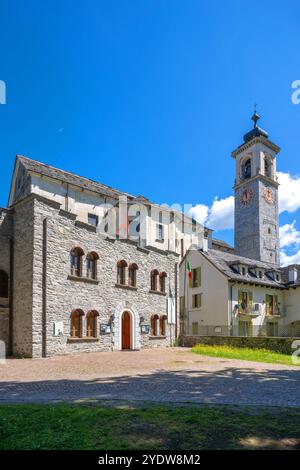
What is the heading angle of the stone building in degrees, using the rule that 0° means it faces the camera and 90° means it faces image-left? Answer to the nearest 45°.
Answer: approximately 315°
